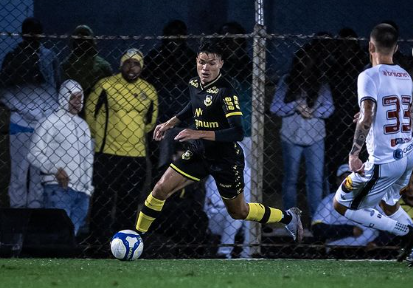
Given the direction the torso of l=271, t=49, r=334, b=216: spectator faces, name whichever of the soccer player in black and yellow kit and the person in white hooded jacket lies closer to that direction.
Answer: the soccer player in black and yellow kit

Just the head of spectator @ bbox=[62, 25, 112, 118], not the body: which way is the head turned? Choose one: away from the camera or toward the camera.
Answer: toward the camera

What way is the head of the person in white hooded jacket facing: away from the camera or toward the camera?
toward the camera

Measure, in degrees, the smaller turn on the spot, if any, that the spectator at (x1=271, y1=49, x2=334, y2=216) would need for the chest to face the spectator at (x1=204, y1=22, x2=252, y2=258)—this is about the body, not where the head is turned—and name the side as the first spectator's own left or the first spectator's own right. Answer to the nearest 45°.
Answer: approximately 90° to the first spectator's own right

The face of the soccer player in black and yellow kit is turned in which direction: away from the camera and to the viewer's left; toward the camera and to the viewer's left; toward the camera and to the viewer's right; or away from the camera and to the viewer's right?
toward the camera and to the viewer's left

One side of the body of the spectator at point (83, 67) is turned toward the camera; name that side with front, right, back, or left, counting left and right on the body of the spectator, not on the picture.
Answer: front

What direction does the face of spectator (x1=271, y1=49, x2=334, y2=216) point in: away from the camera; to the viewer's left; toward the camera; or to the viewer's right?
toward the camera

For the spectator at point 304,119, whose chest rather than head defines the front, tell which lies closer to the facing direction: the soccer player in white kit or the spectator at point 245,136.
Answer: the soccer player in white kit

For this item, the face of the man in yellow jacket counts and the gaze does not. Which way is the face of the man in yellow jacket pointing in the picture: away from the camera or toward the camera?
toward the camera

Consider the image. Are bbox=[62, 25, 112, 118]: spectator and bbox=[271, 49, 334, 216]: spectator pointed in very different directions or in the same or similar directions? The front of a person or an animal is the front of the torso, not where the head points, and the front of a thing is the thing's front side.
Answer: same or similar directions

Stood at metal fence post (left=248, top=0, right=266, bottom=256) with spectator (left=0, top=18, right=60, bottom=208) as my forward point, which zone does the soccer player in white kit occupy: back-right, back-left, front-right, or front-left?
back-left

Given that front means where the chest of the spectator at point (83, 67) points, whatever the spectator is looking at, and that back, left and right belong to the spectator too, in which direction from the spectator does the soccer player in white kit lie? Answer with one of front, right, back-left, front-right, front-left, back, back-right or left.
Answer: front-left

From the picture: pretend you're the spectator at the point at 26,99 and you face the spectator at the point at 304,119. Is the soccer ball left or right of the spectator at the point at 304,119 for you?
right

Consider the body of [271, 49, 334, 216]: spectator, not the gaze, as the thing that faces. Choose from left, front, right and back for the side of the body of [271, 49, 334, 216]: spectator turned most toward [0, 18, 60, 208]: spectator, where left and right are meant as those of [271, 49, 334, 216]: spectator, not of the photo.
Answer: right

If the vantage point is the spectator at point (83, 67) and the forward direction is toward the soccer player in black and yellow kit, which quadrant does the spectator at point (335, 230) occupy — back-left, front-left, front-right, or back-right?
front-left

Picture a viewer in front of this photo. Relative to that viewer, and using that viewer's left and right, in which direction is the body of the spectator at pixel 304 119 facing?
facing the viewer
